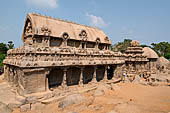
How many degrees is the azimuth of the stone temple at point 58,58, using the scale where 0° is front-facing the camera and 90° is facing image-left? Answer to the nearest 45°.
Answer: approximately 315°

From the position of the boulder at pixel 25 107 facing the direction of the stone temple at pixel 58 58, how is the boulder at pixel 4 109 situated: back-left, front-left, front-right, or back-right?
back-left

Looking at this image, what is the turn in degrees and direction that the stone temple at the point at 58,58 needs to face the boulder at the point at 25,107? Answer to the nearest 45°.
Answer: approximately 45° to its right

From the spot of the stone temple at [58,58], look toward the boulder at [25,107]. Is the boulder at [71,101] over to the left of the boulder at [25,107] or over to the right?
left

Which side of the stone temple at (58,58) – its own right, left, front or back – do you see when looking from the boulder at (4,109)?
right

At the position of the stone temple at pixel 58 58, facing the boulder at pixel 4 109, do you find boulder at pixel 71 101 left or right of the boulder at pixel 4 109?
left

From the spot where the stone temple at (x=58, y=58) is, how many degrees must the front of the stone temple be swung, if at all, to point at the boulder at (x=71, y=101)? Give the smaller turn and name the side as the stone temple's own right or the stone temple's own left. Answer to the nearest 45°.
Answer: approximately 45° to the stone temple's own right
